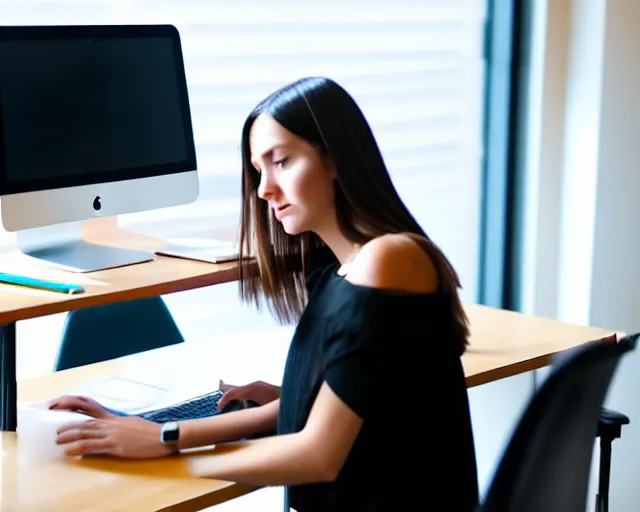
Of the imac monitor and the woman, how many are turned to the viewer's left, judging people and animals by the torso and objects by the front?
1

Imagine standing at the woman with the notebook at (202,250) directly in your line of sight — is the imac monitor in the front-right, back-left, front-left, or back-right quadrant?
front-left

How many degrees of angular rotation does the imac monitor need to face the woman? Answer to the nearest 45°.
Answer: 0° — it already faces them

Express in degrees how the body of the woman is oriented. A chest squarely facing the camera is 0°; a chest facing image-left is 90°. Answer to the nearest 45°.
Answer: approximately 90°

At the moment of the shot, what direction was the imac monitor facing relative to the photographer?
facing the viewer and to the right of the viewer

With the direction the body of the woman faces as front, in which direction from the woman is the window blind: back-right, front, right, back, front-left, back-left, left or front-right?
right

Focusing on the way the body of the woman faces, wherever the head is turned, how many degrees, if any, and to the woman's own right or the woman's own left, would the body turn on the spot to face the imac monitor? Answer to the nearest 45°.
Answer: approximately 45° to the woman's own right

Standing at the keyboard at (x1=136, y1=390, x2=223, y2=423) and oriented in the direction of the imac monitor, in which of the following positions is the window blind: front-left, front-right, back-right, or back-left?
front-right
